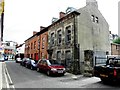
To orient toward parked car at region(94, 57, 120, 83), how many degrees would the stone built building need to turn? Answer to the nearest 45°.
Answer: approximately 45° to its left

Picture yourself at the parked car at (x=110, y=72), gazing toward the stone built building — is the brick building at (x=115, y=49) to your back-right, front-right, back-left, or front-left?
front-right

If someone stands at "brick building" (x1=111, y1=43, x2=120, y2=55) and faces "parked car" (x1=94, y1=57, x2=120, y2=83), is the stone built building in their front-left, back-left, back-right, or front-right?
front-right

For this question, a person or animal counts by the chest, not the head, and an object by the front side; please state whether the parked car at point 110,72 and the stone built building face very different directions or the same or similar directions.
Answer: very different directions

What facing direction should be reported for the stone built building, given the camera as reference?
facing the viewer and to the left of the viewer

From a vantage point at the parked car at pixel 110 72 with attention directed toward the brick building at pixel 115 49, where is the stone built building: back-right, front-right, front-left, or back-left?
front-left
